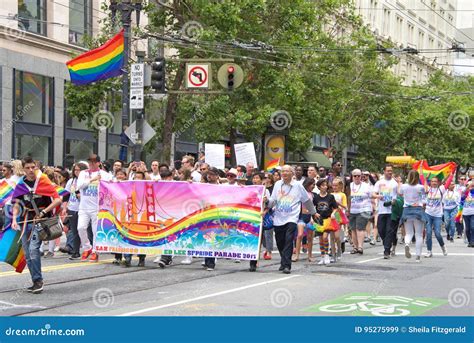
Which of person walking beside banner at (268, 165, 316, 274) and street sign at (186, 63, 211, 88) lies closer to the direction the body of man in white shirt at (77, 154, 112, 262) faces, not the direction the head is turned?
the person walking beside banner

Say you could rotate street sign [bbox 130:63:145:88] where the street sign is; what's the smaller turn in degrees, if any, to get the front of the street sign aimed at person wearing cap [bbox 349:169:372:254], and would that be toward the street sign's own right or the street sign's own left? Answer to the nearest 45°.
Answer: approximately 45° to the street sign's own left

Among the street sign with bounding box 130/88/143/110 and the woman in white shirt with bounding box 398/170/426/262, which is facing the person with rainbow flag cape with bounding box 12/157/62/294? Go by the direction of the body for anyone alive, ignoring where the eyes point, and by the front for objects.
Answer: the street sign

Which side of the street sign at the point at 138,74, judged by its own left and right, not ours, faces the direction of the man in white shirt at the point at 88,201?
front

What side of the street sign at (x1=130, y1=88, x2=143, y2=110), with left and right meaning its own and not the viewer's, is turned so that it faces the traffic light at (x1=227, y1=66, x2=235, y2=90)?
left

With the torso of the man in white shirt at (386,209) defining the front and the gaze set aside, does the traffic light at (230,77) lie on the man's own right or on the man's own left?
on the man's own right

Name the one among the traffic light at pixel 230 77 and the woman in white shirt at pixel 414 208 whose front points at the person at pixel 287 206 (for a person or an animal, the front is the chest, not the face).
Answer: the traffic light
